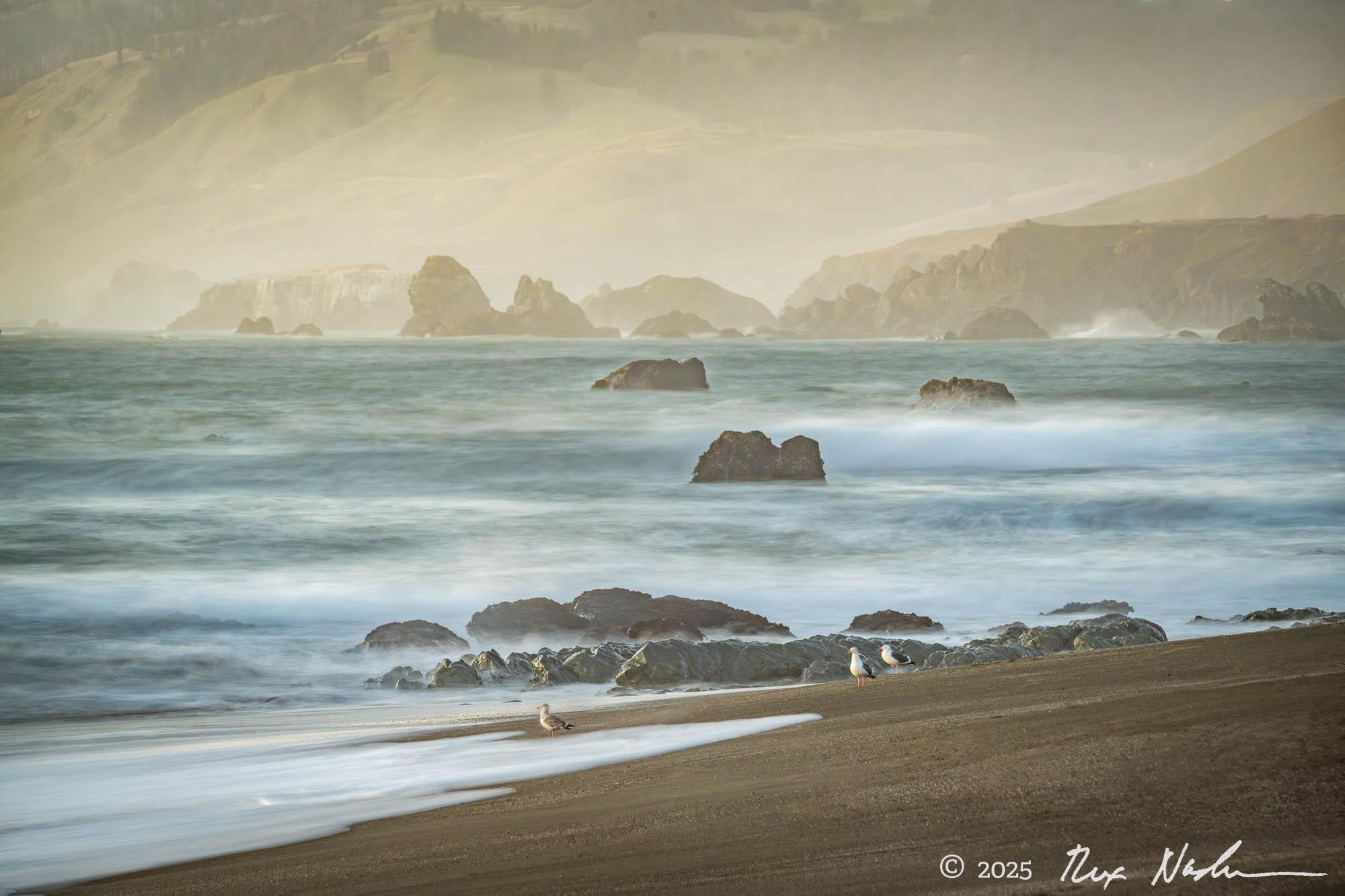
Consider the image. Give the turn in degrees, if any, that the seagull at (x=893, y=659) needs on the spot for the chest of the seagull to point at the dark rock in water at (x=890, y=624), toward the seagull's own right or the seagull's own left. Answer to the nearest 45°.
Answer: approximately 90° to the seagull's own right

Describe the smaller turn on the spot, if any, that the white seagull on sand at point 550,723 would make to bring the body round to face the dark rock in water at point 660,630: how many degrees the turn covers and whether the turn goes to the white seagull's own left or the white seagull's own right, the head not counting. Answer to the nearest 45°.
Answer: approximately 90° to the white seagull's own right

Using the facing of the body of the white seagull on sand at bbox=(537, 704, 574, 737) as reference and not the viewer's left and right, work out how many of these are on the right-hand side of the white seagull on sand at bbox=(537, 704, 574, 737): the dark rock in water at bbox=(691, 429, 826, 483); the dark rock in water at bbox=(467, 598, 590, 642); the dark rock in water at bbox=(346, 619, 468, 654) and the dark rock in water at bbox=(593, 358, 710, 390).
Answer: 4

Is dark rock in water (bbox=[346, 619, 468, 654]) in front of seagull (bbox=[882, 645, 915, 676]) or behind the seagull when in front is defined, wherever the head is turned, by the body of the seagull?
in front

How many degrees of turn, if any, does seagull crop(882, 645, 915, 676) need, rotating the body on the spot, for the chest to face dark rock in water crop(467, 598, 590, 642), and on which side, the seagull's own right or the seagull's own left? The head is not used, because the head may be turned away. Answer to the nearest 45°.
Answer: approximately 45° to the seagull's own right

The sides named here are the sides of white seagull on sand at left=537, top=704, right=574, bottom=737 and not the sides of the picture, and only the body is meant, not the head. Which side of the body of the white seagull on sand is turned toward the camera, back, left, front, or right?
left

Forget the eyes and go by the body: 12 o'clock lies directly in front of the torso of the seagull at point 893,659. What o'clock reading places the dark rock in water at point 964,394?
The dark rock in water is roughly at 3 o'clock from the seagull.

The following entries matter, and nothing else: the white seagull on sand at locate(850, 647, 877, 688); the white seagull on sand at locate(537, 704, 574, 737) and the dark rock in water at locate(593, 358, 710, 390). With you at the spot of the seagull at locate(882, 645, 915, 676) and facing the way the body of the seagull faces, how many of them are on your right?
1

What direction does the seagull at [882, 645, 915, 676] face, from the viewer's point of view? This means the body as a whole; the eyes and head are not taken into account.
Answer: to the viewer's left
